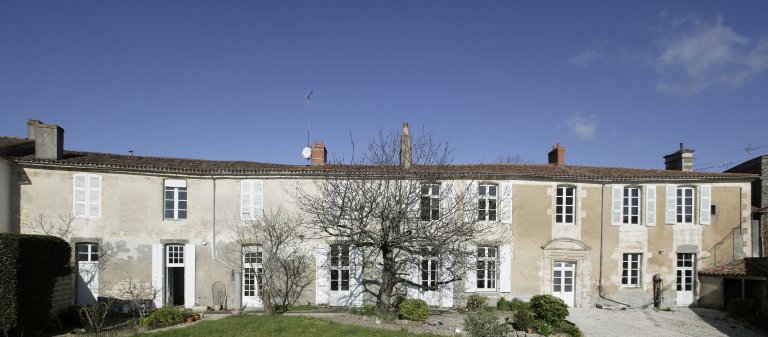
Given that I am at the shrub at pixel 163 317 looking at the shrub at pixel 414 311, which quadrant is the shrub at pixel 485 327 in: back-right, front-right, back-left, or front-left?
front-right

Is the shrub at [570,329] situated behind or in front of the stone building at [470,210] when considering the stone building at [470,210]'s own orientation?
in front

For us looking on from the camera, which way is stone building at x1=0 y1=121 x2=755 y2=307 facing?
facing the viewer

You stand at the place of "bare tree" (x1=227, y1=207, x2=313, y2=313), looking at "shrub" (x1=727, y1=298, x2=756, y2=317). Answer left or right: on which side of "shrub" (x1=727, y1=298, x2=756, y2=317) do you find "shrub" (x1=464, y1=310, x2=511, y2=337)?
right

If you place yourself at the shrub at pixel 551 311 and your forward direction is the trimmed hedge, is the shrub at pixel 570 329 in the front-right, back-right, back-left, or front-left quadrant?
back-left

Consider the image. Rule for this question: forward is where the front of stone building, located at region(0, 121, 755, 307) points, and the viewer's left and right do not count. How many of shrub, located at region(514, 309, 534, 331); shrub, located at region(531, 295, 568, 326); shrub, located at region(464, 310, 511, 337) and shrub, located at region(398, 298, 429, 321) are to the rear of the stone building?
0

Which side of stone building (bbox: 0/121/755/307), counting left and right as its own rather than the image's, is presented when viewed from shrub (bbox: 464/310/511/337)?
front
